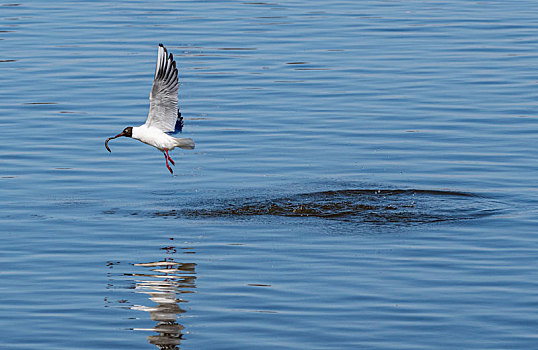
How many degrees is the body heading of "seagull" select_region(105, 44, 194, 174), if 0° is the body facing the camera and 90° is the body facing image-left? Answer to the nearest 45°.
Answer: approximately 90°
